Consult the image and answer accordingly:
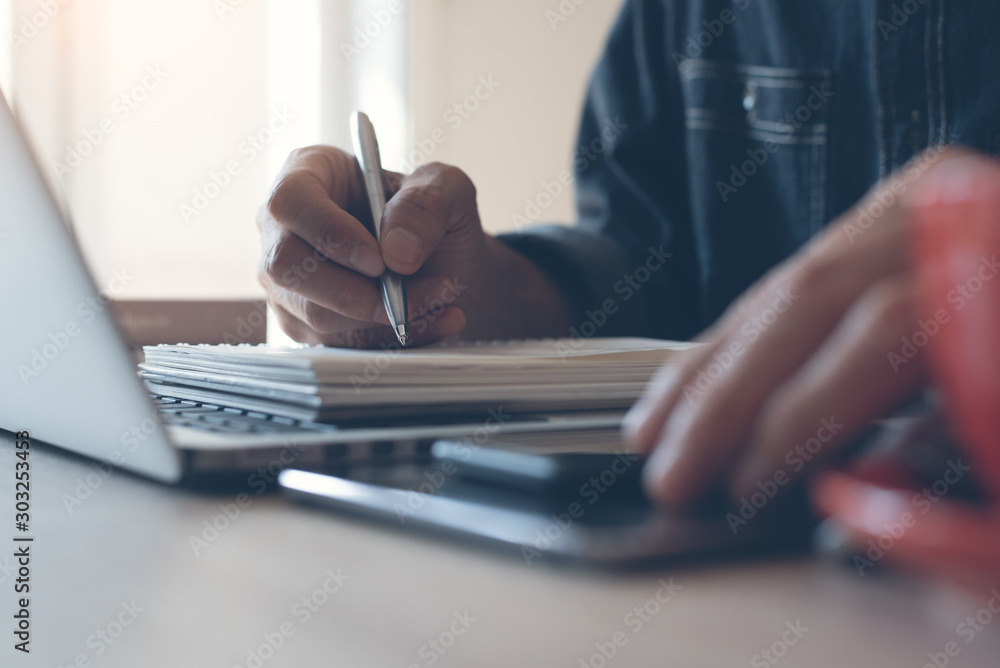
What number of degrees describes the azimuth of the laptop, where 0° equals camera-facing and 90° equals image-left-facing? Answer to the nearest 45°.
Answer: approximately 225°
